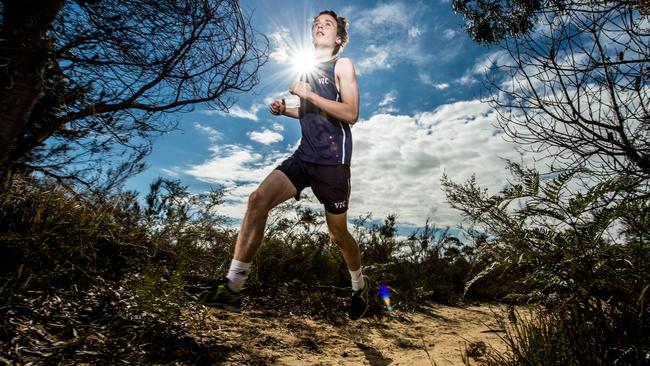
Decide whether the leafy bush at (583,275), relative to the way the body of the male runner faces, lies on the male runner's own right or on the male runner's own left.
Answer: on the male runner's own left

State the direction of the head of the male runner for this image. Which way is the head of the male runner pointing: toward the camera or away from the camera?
toward the camera

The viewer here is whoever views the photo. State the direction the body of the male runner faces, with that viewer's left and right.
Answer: facing the viewer and to the left of the viewer
